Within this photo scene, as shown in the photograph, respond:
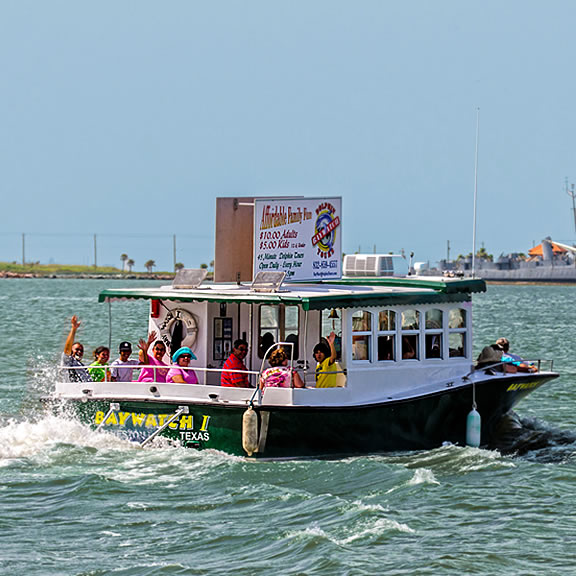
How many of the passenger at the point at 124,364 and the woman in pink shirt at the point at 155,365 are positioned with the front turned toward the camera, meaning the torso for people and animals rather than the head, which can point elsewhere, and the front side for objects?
2

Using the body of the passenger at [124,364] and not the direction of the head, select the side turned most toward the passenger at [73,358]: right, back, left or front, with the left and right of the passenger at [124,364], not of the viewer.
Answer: right

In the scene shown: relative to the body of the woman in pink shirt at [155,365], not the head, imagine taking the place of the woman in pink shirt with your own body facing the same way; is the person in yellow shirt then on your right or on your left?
on your left

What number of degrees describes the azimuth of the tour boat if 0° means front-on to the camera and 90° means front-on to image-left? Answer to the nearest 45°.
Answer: approximately 225°

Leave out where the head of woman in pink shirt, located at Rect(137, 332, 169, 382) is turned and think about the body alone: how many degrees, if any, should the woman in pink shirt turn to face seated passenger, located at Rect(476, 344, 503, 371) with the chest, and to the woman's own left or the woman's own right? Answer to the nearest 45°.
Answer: approximately 90° to the woman's own left

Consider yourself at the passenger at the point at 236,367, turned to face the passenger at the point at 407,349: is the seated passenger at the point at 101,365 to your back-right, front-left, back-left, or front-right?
back-left

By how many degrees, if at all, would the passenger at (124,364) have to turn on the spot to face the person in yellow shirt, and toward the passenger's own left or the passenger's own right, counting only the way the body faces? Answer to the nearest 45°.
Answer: approximately 45° to the passenger's own left

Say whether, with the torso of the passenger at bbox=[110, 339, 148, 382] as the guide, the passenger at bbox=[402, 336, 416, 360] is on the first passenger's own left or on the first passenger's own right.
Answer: on the first passenger's own left

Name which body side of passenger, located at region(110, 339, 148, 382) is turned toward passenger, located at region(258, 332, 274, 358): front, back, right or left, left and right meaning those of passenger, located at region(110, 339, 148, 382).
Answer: left

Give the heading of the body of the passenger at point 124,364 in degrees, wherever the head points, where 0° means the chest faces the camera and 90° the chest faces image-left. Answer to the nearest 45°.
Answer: approximately 0°

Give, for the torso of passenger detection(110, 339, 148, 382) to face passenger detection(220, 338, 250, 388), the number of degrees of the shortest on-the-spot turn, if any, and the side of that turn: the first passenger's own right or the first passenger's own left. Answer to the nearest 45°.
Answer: approximately 45° to the first passenger's own left

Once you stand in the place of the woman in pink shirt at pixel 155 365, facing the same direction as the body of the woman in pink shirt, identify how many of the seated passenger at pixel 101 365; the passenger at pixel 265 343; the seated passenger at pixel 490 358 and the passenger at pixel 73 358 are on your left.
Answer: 2

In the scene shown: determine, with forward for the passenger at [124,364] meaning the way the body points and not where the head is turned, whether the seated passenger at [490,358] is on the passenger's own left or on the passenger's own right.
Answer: on the passenger's own left
